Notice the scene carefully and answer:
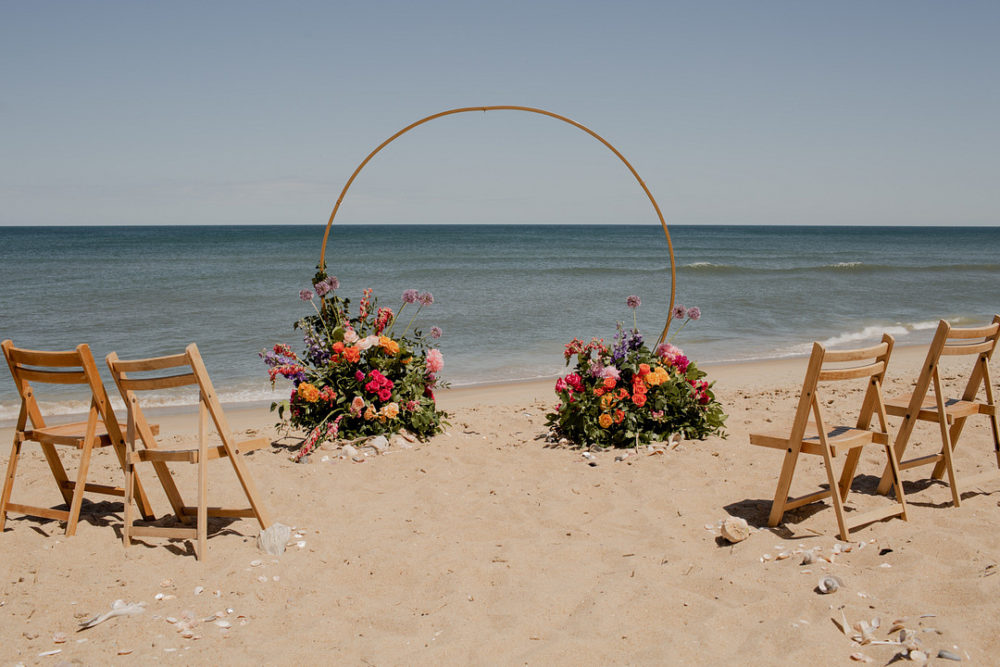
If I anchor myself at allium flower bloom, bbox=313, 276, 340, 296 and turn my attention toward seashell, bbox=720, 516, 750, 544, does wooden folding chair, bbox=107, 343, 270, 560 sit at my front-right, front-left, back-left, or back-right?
front-right

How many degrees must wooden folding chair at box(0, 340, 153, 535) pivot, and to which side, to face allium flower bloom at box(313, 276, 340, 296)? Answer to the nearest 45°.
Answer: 0° — it already faces it

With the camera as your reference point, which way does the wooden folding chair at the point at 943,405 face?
facing away from the viewer and to the left of the viewer

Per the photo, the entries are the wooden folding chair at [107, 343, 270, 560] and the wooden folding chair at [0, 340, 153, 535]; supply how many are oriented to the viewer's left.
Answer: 0

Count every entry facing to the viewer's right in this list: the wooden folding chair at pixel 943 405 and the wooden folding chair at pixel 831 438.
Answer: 0

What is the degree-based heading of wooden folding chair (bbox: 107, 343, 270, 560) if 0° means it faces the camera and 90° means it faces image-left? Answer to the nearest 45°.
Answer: approximately 225°

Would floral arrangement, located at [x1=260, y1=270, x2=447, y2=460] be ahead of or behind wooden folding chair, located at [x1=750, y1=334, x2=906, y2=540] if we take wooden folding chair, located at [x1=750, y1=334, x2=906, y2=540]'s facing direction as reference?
ahead

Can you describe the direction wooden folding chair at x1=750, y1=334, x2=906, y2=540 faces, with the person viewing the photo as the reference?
facing away from the viewer and to the left of the viewer

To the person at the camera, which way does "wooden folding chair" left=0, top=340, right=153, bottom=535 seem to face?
facing away from the viewer and to the right of the viewer
